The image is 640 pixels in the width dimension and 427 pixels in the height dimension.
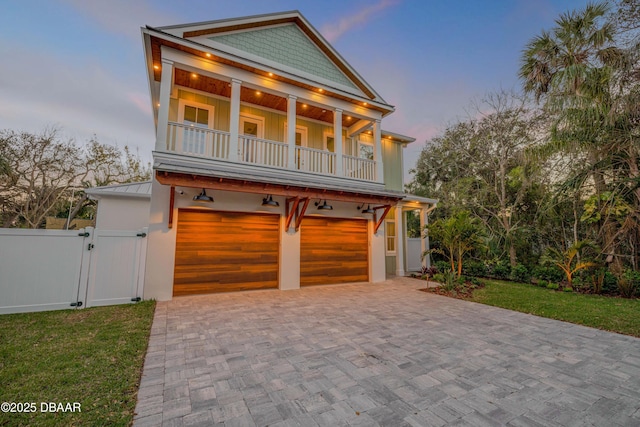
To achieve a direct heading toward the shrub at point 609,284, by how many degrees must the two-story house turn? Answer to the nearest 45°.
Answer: approximately 45° to its left

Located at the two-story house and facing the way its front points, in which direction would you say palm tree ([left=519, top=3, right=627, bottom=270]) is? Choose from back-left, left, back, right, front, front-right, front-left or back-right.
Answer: front-left

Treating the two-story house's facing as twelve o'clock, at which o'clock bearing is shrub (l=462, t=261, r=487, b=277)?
The shrub is roughly at 10 o'clock from the two-story house.

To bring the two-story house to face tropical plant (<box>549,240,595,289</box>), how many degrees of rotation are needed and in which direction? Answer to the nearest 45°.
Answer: approximately 45° to its left

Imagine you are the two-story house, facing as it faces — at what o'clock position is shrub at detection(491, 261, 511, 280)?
The shrub is roughly at 10 o'clock from the two-story house.

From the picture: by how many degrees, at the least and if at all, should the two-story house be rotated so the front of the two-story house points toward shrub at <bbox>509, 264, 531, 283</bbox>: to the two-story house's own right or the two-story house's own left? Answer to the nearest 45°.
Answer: approximately 45° to the two-story house's own left

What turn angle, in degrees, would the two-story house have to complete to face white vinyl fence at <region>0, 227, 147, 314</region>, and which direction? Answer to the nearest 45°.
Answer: approximately 90° to its right

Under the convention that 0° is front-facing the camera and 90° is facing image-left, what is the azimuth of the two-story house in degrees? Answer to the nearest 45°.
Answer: approximately 315°
